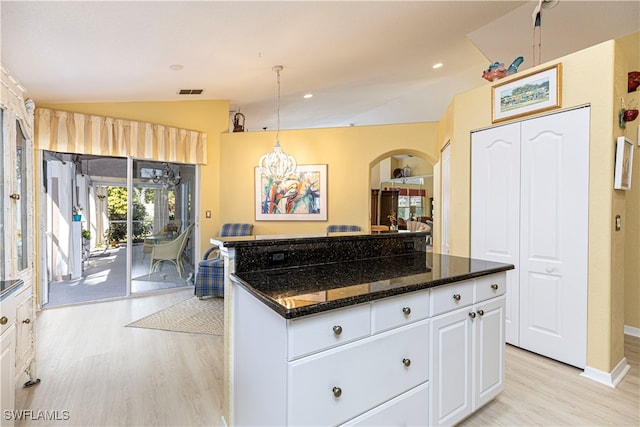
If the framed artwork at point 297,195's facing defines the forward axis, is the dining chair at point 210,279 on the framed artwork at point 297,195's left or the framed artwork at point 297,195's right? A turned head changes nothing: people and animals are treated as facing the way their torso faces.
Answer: on its right

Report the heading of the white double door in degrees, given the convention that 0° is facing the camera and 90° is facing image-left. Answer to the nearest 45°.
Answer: approximately 45°

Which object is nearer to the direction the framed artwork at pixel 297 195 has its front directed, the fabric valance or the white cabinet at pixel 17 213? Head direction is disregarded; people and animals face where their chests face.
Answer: the white cabinet

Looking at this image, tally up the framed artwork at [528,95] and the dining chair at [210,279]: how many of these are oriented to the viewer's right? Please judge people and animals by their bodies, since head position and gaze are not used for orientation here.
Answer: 0

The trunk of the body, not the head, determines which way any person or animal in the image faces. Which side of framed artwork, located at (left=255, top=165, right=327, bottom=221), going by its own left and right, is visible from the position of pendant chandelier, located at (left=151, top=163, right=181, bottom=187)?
right

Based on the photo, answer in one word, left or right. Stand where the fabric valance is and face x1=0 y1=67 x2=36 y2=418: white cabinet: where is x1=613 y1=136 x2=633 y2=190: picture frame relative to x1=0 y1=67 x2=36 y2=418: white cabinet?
left

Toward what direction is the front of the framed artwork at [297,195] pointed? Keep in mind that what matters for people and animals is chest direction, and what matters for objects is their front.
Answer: toward the camera
